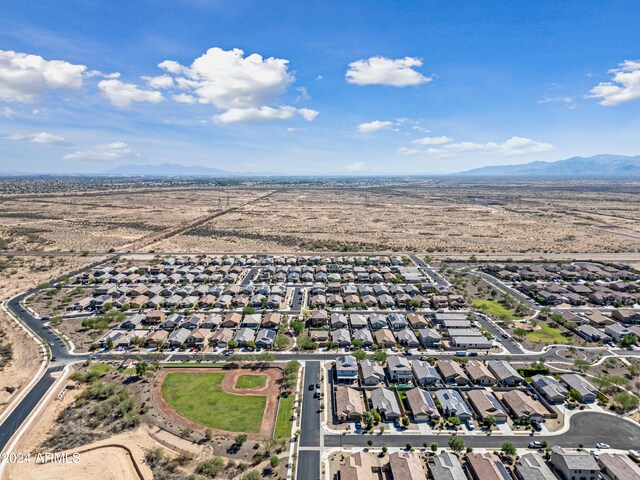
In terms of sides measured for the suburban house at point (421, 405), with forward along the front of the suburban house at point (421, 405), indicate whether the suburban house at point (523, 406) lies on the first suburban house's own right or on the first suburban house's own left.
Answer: on the first suburban house's own left

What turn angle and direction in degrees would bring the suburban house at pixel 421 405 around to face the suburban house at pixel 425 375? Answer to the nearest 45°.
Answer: approximately 180°

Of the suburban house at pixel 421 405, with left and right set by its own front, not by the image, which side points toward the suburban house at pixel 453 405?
left

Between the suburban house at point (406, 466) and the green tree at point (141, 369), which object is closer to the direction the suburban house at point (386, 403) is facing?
the suburban house

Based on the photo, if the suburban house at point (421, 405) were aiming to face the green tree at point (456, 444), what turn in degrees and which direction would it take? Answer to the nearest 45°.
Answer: approximately 45° to its left

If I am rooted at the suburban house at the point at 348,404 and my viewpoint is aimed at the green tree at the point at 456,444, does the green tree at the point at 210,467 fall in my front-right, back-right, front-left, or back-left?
back-right

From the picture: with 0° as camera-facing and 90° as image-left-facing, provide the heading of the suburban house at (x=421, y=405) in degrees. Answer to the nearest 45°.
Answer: approximately 0°

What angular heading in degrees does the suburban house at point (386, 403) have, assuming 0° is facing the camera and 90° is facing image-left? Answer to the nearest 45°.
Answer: approximately 0°

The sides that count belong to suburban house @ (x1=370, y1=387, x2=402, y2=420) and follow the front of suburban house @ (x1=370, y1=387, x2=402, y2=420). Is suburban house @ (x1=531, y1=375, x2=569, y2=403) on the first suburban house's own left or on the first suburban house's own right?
on the first suburban house's own left

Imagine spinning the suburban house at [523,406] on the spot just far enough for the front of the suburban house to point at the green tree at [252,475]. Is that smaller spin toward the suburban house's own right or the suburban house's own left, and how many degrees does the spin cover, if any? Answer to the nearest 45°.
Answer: approximately 90° to the suburban house's own right
